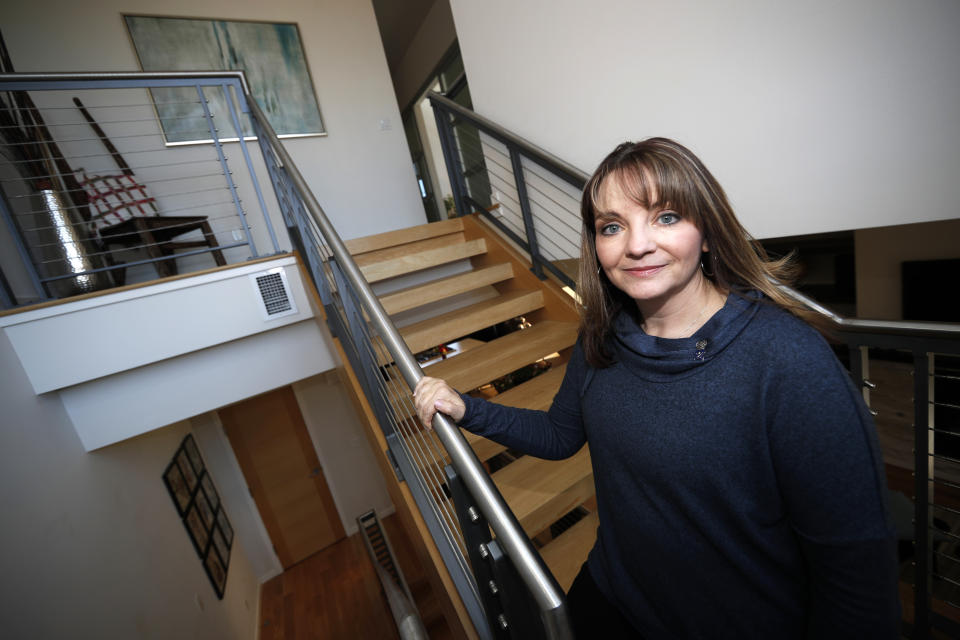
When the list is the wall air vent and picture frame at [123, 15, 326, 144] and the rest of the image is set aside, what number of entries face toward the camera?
2

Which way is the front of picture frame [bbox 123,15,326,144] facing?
toward the camera

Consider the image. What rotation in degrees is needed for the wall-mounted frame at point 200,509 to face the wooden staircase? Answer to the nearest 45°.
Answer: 0° — it already faces it

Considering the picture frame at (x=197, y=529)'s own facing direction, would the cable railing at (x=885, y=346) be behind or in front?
in front

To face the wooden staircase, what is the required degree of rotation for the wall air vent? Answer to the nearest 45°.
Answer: approximately 45° to its left

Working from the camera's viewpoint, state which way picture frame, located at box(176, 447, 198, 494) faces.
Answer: facing the viewer and to the right of the viewer

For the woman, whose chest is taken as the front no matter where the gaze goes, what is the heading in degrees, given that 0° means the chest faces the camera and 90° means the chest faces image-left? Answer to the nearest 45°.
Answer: approximately 45°

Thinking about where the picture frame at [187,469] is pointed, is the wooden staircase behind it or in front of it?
in front

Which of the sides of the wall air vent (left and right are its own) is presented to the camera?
front

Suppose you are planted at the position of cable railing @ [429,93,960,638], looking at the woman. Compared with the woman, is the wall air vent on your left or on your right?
right

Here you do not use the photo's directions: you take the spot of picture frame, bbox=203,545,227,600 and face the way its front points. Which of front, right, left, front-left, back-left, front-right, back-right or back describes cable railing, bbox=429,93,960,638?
front

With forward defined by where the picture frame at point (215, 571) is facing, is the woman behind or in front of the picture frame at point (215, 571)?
in front
